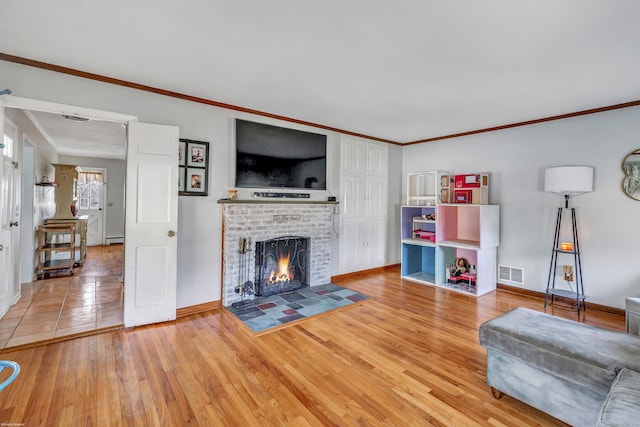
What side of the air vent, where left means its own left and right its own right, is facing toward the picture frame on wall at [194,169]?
front

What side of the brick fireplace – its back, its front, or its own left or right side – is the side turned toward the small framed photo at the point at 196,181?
right

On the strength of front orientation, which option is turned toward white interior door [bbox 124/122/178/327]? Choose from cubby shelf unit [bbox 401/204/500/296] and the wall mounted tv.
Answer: the cubby shelf unit

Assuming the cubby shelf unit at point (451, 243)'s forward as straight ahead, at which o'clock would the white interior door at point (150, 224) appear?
The white interior door is roughly at 12 o'clock from the cubby shelf unit.

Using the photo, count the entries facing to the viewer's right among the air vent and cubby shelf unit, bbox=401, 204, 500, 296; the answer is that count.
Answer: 0

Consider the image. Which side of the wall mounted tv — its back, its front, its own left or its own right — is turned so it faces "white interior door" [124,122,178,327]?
right

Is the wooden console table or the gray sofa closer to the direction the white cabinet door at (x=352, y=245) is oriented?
the gray sofa

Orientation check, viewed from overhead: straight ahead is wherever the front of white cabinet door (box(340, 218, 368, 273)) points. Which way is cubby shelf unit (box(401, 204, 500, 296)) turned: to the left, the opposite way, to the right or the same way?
to the right

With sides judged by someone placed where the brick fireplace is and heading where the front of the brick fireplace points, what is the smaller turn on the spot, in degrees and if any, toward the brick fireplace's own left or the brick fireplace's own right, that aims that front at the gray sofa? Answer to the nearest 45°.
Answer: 0° — it already faces it

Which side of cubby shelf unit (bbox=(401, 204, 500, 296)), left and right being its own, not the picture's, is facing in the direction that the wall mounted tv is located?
front

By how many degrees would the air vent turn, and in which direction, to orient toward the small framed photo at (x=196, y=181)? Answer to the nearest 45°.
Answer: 0° — it already faces it

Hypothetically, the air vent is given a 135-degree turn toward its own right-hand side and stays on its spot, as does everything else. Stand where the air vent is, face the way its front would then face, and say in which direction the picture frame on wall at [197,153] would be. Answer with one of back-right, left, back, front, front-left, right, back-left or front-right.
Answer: back-left

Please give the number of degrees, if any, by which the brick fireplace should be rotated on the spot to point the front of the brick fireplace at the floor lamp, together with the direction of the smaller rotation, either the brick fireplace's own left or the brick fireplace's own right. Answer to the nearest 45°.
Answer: approximately 45° to the brick fireplace's own left
